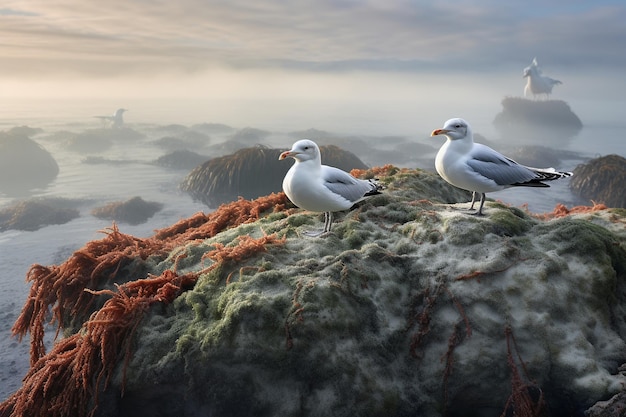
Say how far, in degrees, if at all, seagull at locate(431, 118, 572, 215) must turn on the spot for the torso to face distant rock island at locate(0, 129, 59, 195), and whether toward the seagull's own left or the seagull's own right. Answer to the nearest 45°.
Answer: approximately 45° to the seagull's own right

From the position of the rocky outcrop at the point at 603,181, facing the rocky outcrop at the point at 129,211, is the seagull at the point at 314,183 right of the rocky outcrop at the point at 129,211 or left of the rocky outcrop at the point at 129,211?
left

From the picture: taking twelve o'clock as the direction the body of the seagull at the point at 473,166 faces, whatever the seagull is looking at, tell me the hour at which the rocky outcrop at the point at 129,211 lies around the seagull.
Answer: The rocky outcrop is roughly at 1 o'clock from the seagull.

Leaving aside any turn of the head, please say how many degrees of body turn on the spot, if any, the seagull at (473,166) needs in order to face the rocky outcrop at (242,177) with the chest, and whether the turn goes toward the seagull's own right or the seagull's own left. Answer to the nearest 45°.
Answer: approximately 45° to the seagull's own right

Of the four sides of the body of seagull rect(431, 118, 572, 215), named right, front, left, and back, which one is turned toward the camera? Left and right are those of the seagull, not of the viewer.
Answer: left

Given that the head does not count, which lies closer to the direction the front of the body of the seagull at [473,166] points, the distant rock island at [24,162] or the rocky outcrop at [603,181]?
the distant rock island
